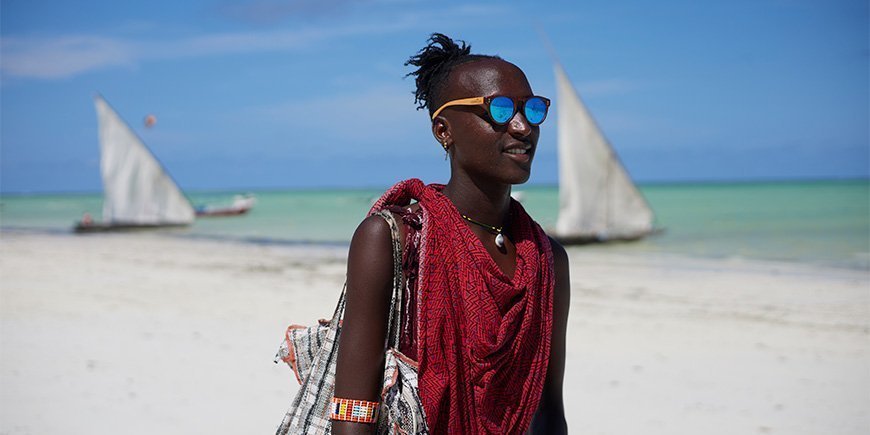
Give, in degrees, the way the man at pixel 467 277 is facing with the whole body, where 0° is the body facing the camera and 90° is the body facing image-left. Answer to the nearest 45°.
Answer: approximately 315°

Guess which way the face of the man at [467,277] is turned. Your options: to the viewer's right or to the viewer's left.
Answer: to the viewer's right

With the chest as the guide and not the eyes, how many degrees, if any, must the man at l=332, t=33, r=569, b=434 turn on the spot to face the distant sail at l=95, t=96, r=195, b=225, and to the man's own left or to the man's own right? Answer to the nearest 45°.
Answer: approximately 135° to the man's own left

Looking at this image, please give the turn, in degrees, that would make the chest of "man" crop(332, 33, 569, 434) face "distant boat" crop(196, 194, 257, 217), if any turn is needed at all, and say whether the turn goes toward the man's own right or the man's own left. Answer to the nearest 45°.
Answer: approximately 135° to the man's own left

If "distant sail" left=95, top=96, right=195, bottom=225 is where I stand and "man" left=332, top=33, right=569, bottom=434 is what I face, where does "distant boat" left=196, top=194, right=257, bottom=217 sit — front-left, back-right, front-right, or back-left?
back-left
